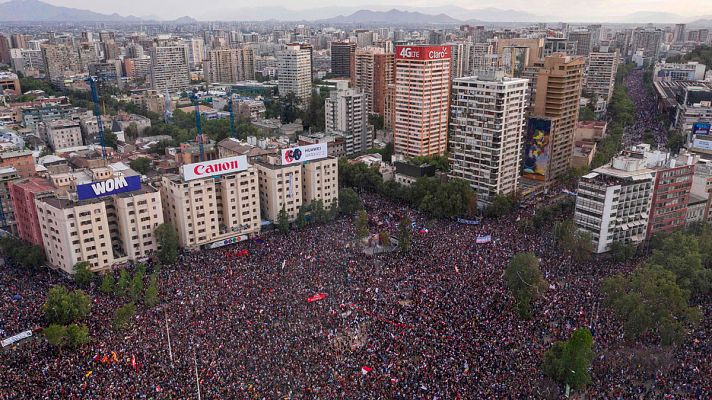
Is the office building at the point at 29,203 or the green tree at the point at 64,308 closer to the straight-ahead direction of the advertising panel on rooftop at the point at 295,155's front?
the green tree

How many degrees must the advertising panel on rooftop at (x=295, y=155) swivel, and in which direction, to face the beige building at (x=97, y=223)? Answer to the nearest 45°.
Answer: approximately 90° to its right

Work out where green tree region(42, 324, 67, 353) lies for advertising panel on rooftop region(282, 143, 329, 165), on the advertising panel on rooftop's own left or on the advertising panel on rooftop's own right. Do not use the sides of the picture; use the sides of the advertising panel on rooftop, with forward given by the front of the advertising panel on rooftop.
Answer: on the advertising panel on rooftop's own right

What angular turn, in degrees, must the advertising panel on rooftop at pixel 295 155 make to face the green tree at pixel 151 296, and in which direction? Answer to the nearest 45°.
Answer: approximately 90° to its right

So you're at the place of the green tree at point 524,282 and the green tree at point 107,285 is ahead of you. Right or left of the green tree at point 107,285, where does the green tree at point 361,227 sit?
right

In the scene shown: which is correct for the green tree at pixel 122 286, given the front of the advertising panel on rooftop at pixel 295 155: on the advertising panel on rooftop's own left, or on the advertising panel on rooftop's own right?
on the advertising panel on rooftop's own right

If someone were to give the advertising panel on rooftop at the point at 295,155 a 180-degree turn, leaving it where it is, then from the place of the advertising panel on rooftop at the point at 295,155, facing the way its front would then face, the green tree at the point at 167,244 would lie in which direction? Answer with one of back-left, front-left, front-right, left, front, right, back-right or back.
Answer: left

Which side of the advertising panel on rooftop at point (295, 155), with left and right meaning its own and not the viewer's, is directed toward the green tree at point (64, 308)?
right

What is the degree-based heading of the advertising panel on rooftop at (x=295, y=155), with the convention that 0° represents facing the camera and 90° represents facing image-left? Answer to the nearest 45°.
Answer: approximately 315°

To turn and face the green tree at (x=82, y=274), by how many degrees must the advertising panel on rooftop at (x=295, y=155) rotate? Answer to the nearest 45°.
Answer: approximately 90° to its right
